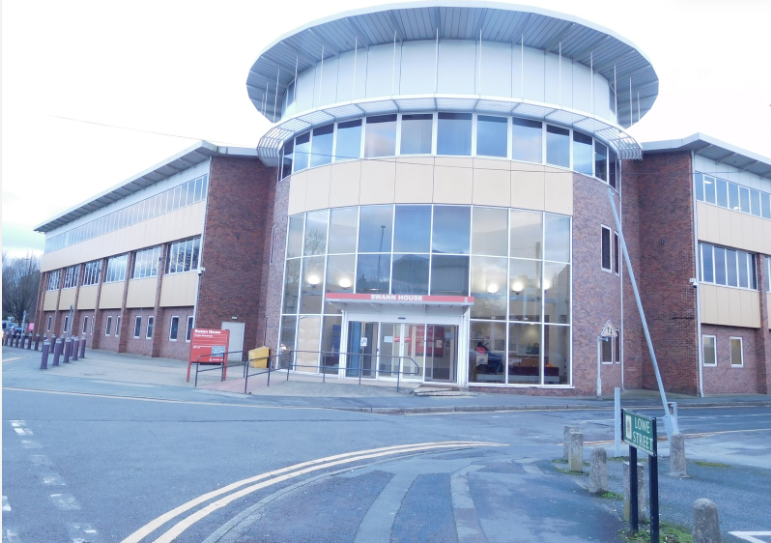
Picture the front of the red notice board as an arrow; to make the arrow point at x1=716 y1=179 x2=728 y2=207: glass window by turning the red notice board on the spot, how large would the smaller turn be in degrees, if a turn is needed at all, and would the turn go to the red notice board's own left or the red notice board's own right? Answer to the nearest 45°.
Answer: approximately 90° to the red notice board's own left

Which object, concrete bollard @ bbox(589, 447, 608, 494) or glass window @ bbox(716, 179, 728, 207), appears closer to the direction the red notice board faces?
the concrete bollard

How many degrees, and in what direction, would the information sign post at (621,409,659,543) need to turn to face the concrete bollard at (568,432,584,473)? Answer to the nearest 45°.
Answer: approximately 135° to its right

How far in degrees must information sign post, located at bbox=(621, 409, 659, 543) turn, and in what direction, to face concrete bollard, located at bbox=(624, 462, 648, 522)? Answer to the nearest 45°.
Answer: approximately 135° to its right

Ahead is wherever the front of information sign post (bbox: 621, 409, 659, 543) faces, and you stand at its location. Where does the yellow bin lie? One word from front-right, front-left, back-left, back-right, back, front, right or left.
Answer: right

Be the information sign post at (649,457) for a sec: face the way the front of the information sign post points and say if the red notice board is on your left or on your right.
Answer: on your right

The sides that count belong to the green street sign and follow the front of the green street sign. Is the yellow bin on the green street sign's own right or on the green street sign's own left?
on the green street sign's own right

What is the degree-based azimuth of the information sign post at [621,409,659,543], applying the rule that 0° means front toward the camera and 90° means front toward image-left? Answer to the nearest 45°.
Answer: approximately 45°

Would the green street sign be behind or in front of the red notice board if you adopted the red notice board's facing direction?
in front

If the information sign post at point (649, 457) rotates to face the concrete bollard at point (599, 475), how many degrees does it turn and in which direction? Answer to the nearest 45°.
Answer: approximately 135° to its right
